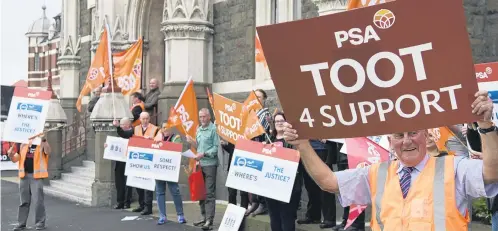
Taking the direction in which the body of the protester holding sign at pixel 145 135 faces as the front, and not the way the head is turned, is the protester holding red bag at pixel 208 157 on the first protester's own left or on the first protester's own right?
on the first protester's own left

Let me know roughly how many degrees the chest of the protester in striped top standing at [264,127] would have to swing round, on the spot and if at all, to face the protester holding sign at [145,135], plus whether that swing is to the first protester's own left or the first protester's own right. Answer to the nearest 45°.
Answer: approximately 90° to the first protester's own right

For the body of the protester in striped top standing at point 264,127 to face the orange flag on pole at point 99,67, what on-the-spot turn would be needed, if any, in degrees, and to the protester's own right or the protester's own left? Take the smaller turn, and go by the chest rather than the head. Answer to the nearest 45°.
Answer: approximately 90° to the protester's own right

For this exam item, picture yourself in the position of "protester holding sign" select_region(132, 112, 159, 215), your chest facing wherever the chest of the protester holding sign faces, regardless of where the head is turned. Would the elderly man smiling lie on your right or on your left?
on your left

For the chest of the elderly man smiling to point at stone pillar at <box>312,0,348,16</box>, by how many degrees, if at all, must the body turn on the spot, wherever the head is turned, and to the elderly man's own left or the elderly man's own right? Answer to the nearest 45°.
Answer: approximately 180°

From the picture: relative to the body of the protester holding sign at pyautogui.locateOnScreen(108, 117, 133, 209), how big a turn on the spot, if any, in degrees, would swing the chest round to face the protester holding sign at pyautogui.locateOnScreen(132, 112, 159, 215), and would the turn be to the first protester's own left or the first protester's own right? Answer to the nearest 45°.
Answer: approximately 45° to the first protester's own left

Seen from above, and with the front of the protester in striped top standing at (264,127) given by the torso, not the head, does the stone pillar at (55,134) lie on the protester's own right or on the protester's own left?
on the protester's own right

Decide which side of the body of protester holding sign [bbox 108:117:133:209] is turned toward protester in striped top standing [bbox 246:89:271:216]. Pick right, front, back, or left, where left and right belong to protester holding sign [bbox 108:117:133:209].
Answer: left

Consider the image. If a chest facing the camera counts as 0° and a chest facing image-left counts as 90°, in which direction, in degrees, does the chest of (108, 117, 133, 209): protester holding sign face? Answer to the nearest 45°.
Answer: approximately 45°
